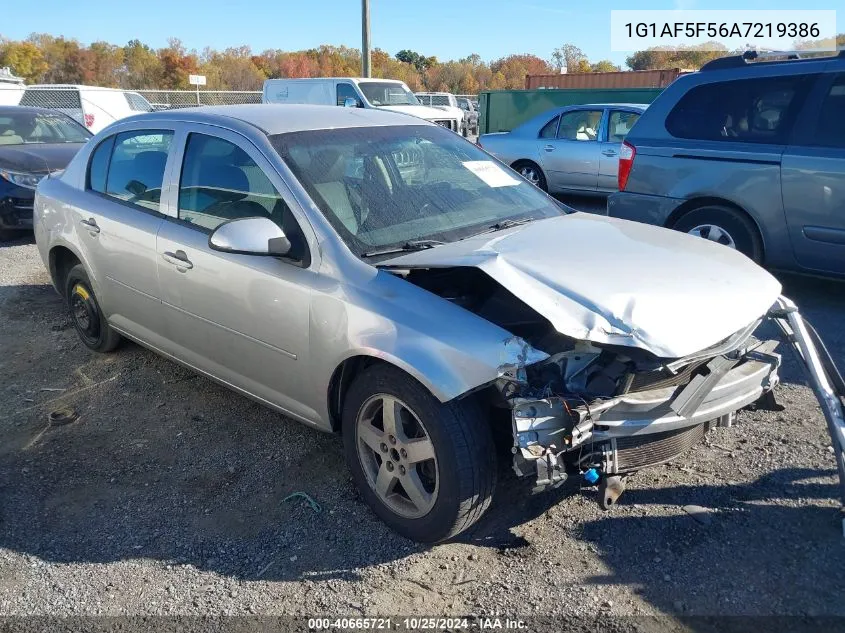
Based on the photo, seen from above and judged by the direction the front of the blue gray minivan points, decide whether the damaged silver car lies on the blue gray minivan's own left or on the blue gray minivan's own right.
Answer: on the blue gray minivan's own right

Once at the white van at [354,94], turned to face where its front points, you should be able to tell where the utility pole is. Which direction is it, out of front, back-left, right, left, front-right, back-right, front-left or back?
back-left

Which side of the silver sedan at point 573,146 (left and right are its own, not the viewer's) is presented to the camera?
right

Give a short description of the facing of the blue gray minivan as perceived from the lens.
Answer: facing to the right of the viewer

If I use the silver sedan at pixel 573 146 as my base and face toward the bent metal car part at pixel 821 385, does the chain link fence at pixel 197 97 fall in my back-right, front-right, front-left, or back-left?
back-right

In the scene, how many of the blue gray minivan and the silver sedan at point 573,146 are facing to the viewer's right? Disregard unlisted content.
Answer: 2

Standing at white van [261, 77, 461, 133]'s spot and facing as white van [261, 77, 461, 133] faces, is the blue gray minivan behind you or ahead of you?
ahead

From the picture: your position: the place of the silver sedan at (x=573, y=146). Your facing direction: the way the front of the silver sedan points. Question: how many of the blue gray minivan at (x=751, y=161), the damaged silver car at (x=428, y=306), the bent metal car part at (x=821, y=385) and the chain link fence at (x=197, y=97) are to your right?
3

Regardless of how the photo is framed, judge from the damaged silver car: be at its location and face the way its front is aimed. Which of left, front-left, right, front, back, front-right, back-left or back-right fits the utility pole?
back-left

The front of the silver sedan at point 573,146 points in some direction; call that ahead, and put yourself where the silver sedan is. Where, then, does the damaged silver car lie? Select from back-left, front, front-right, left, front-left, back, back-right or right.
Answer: right

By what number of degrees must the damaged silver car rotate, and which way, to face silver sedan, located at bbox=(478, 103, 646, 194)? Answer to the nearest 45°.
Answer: approximately 135° to its left

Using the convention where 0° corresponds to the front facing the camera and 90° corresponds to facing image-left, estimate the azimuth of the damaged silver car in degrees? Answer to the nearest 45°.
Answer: approximately 315°

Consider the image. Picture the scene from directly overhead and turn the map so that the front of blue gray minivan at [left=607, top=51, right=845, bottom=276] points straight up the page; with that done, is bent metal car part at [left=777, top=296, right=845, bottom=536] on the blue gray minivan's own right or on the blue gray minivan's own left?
on the blue gray minivan's own right
